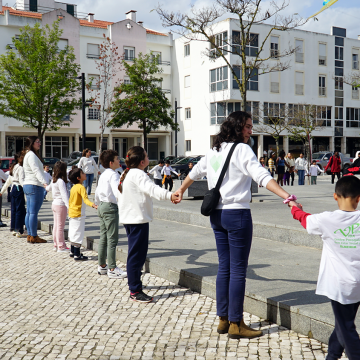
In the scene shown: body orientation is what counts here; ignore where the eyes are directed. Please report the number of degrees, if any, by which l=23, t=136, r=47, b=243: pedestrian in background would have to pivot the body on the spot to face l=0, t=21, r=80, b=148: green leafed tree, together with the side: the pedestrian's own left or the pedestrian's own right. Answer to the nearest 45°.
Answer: approximately 90° to the pedestrian's own left

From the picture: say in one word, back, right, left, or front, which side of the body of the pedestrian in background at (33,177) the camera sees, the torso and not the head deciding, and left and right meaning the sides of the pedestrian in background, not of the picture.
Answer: right

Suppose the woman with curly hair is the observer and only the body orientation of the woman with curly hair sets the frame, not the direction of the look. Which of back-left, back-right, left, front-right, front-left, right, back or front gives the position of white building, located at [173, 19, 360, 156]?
front-left

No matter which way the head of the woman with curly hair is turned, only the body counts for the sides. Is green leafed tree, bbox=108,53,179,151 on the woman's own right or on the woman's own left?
on the woman's own left

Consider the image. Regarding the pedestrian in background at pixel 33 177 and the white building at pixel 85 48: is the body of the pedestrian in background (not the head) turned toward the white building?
no

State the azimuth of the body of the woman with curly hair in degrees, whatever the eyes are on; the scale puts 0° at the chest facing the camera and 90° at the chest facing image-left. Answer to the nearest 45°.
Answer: approximately 225°

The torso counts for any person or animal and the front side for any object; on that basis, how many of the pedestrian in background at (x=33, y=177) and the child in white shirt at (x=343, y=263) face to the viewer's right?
1

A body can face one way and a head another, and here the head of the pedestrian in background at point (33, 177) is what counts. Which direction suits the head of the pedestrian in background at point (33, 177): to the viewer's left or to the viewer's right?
to the viewer's right
